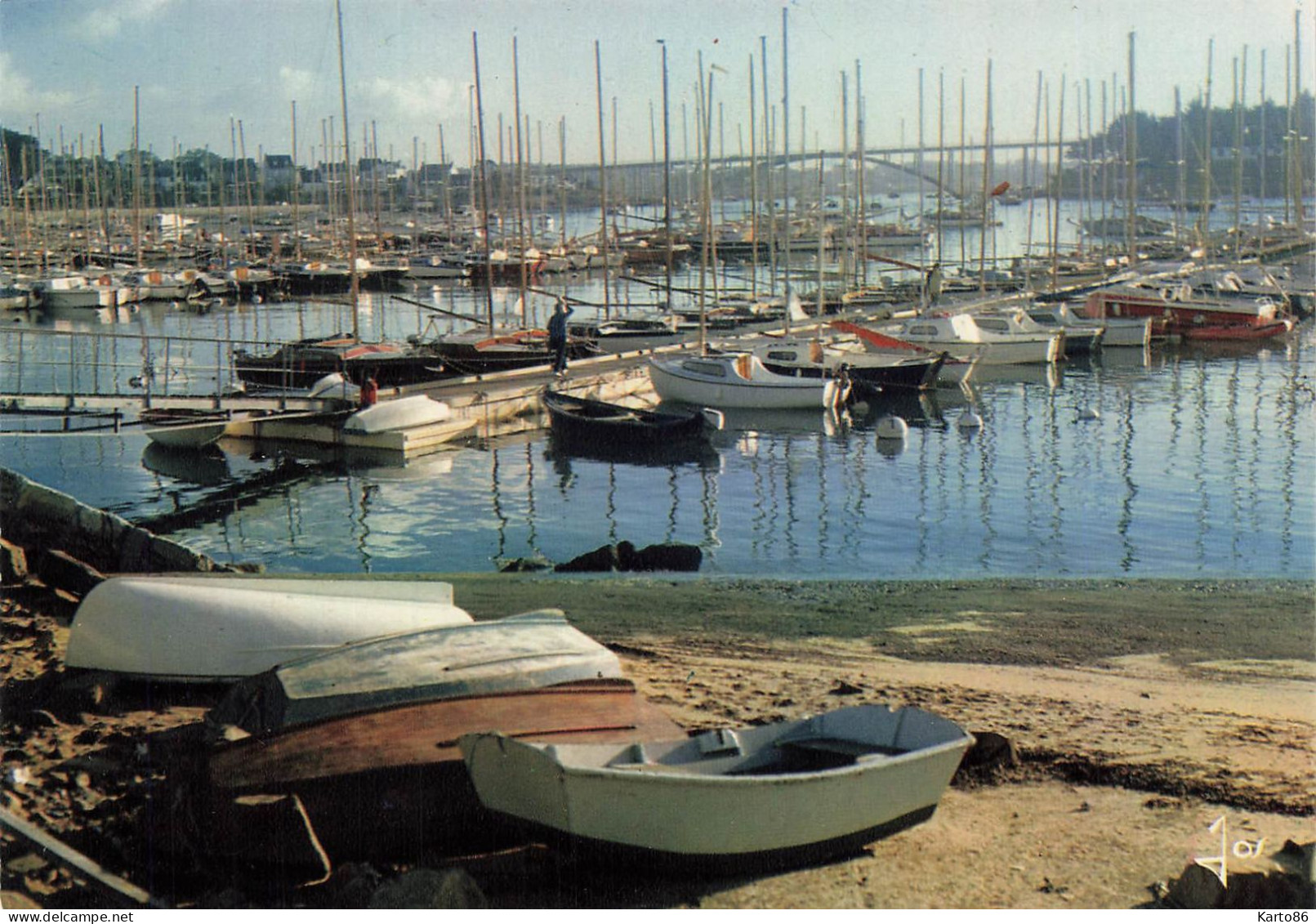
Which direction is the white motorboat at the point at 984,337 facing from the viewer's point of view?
to the viewer's left

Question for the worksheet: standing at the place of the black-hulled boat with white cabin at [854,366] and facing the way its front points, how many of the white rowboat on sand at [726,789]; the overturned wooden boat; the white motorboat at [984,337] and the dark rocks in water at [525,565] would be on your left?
3

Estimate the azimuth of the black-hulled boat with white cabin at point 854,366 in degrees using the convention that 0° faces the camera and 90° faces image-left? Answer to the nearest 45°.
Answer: approximately 90°

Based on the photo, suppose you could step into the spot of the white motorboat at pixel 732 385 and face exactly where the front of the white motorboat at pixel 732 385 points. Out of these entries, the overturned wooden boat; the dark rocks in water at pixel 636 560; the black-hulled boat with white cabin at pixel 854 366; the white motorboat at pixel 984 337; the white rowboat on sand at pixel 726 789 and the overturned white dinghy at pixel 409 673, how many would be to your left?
4

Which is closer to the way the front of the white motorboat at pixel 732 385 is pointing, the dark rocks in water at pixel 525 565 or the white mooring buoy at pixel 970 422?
the dark rocks in water

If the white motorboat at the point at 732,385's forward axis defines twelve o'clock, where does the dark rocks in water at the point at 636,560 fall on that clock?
The dark rocks in water is roughly at 9 o'clock from the white motorboat.

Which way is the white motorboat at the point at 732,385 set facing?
to the viewer's left

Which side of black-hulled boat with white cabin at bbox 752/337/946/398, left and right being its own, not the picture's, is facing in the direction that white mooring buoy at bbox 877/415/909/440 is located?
left
